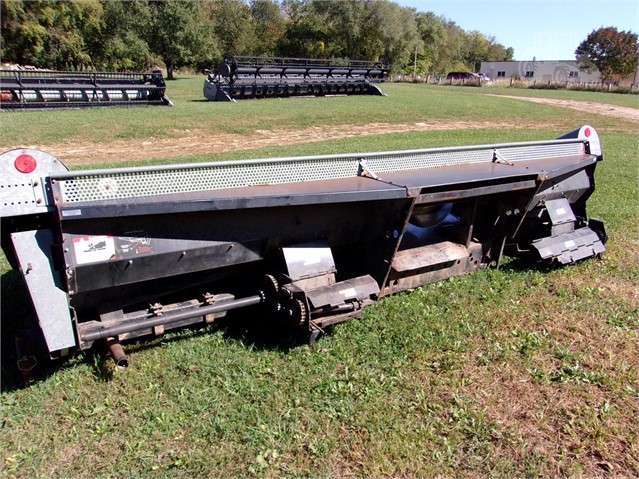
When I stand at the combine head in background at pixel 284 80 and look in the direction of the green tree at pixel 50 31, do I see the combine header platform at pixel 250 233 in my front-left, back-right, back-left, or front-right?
back-left

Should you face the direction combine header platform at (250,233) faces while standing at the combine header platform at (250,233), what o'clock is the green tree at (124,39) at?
The green tree is roughly at 1 o'clock from the combine header platform.

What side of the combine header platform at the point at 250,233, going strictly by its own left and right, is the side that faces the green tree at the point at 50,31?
front

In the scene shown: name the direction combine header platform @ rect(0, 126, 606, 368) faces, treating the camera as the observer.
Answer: facing away from the viewer and to the left of the viewer

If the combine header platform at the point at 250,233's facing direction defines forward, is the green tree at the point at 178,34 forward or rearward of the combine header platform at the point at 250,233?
forward

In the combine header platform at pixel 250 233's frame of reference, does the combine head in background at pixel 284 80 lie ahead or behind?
ahead
